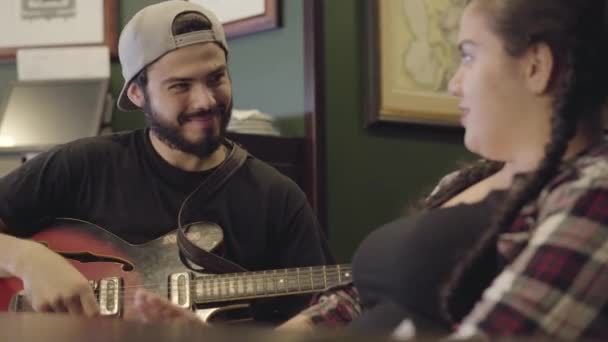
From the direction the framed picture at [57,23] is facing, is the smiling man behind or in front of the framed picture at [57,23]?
in front

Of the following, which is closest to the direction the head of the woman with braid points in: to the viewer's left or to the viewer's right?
to the viewer's left

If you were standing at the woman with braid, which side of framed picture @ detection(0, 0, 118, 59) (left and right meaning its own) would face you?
front

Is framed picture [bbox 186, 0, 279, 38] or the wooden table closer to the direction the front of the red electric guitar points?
the wooden table

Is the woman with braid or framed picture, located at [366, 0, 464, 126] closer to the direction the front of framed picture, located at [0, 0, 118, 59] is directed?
the woman with braid

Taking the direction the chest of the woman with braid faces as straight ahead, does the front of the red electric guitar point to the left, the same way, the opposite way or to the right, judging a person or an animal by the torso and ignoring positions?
to the left

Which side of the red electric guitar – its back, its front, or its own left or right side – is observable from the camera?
front

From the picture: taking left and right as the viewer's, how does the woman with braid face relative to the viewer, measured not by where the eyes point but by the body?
facing to the left of the viewer

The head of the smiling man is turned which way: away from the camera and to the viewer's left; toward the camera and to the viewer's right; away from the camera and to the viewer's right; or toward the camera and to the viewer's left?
toward the camera and to the viewer's right

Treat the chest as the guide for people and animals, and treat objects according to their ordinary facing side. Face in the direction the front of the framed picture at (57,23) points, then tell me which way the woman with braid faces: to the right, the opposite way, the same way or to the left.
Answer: to the right

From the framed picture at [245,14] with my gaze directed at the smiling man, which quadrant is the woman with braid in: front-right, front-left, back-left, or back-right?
front-left

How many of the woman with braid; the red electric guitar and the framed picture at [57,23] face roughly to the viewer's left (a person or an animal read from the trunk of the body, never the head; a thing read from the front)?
1

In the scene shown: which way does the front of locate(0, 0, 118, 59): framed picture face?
toward the camera

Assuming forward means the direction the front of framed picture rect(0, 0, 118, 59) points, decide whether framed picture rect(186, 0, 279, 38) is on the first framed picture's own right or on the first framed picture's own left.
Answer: on the first framed picture's own left
